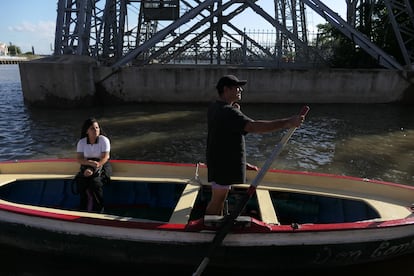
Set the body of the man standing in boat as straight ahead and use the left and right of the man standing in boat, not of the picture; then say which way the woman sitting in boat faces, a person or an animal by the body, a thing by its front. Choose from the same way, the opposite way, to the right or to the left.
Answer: to the right

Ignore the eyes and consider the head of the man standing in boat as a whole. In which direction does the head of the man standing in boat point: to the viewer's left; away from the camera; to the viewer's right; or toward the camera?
to the viewer's right

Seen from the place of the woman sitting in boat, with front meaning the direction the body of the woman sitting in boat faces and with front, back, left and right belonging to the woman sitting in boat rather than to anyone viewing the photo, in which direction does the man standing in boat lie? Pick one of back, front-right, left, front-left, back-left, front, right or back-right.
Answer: front-left

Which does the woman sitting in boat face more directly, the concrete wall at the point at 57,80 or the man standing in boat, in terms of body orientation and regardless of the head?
the man standing in boat

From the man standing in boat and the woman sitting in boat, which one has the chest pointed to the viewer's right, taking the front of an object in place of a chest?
the man standing in boat

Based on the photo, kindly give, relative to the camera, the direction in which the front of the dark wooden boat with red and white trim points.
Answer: facing to the right of the viewer

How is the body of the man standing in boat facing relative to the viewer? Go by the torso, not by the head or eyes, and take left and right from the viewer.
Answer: facing to the right of the viewer

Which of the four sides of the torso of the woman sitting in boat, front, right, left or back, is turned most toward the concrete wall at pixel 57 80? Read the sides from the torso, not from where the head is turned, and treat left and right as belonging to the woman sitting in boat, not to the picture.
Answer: back

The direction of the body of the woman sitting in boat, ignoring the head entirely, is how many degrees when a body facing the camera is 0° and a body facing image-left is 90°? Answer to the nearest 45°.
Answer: approximately 0°

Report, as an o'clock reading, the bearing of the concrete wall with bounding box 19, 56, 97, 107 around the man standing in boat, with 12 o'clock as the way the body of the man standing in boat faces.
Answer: The concrete wall is roughly at 8 o'clock from the man standing in boat.

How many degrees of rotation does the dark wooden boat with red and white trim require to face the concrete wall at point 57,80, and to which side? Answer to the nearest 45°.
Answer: approximately 135° to its left
